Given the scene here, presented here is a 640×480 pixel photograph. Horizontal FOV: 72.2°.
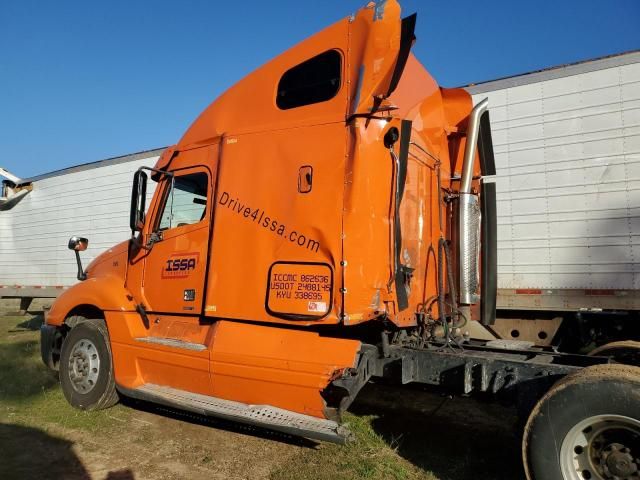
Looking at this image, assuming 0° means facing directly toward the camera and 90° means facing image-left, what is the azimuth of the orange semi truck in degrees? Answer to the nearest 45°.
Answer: approximately 135°

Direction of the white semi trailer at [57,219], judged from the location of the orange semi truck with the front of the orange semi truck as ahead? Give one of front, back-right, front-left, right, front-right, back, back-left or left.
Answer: front

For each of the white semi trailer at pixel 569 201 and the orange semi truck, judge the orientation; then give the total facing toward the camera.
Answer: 0

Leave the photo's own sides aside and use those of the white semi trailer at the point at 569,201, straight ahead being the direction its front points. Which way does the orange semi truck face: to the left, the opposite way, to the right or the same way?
the same way

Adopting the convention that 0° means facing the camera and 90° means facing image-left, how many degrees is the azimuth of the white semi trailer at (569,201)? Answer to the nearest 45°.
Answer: approximately 135°
